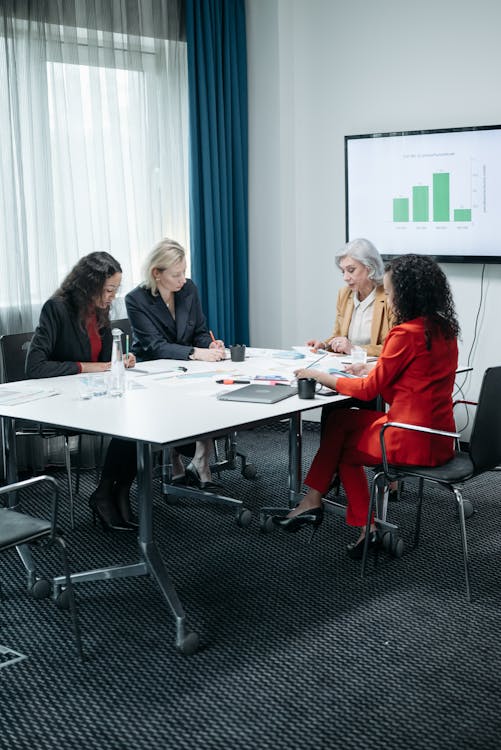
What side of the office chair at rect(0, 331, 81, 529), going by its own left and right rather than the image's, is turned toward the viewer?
right

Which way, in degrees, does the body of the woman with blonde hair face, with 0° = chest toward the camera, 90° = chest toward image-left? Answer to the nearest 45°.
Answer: approximately 315°

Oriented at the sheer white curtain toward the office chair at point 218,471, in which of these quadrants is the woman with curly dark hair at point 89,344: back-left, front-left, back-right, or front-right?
front-right

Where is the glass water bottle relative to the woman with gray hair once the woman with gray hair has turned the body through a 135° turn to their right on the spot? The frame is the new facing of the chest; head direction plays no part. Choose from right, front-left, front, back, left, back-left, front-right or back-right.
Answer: back-left

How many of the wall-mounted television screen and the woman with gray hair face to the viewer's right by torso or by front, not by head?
0

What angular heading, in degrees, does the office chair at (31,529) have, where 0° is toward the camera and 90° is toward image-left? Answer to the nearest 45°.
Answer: approximately 225°

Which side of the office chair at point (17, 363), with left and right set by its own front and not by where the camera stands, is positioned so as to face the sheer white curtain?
left

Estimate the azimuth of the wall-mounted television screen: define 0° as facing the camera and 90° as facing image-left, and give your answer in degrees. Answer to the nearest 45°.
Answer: approximately 45°

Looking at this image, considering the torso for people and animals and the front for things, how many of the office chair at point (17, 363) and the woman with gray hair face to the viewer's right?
1

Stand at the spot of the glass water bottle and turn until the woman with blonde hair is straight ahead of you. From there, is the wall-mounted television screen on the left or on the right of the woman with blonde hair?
right

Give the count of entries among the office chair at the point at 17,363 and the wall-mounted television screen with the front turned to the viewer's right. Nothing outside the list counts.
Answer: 1

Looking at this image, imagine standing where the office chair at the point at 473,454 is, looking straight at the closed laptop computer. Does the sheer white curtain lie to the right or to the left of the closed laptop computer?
right

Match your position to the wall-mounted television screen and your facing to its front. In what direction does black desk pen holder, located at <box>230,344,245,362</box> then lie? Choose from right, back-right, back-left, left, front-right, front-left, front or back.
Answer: front

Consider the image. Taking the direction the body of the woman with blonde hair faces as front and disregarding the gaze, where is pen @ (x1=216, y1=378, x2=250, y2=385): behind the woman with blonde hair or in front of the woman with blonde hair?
in front

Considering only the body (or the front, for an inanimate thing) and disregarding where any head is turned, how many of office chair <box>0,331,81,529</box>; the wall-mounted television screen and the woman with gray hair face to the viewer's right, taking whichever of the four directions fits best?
1

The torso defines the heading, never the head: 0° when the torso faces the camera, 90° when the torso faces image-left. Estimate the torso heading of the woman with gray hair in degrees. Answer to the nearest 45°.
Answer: approximately 45°

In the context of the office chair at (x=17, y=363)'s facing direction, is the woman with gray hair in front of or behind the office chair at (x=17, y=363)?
in front
